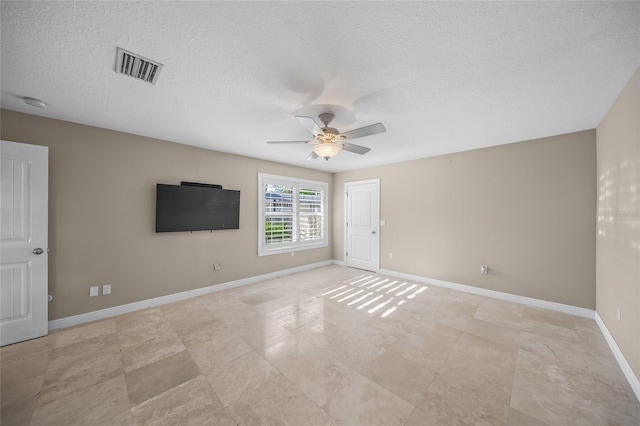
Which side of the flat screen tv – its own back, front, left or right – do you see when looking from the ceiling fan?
front

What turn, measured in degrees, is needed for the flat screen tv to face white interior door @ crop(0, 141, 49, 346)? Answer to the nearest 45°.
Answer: approximately 135° to its right

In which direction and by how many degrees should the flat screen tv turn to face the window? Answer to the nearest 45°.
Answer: approximately 45° to its left

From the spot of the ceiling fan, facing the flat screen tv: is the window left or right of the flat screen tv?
right

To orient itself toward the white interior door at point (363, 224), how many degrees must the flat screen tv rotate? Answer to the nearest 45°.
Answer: approximately 45° to its left

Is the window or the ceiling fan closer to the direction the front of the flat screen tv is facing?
the ceiling fan

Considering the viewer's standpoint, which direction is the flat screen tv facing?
facing the viewer and to the right of the viewer

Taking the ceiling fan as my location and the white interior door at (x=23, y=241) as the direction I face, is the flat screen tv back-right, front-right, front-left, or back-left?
front-right
